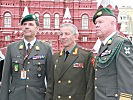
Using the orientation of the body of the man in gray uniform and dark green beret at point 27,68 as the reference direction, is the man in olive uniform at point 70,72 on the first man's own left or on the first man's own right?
on the first man's own left

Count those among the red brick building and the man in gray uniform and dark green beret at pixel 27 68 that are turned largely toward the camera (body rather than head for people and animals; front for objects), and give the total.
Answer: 2

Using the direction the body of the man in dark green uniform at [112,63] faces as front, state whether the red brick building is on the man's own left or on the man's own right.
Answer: on the man's own right

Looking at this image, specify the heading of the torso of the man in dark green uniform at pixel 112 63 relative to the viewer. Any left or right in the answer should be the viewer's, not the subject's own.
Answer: facing the viewer and to the left of the viewer

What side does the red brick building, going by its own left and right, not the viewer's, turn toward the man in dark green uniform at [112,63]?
front

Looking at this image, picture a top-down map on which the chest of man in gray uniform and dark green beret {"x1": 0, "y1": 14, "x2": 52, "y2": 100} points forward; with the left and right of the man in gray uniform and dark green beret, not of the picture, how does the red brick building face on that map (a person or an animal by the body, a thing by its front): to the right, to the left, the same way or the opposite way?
the same way

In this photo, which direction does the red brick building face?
toward the camera

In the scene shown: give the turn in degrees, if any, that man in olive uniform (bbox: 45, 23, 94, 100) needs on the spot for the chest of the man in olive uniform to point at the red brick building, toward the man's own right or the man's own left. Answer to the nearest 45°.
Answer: approximately 135° to the man's own right

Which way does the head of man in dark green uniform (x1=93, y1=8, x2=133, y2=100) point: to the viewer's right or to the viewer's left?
to the viewer's left

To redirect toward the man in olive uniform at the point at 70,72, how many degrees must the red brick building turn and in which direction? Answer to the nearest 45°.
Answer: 0° — it already faces them

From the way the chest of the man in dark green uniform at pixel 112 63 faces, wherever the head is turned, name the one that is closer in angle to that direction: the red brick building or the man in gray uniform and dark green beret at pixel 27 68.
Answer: the man in gray uniform and dark green beret

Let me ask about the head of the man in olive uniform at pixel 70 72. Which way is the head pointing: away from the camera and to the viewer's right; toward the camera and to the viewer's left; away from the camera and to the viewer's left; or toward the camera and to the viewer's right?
toward the camera and to the viewer's left
